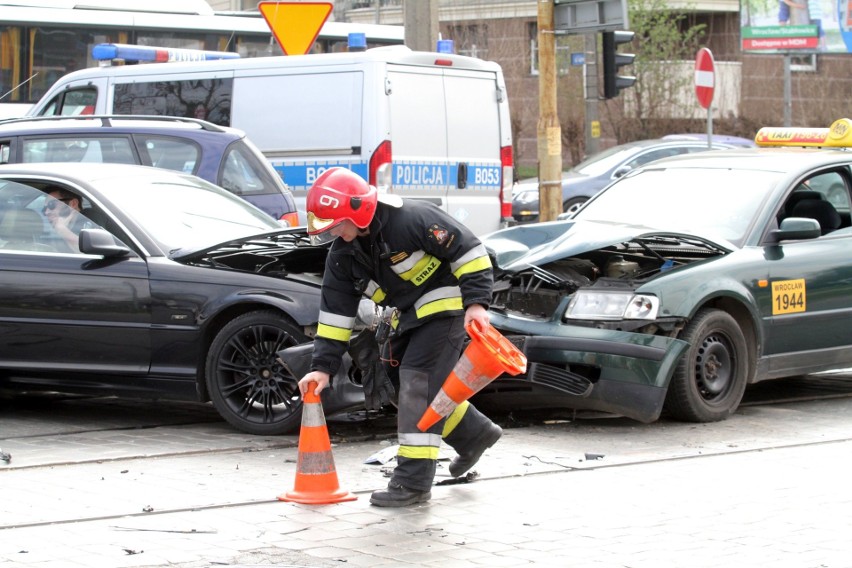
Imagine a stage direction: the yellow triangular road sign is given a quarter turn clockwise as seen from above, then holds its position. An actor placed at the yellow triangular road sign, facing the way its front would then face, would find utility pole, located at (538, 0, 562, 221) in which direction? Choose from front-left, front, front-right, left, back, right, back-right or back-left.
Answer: back-left

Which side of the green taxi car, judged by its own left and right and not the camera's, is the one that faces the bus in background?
right

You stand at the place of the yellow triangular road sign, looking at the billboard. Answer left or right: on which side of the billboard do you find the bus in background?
left

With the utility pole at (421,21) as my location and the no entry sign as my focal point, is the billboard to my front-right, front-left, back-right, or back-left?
front-left

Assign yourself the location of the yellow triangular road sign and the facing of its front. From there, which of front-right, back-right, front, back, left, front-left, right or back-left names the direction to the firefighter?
front

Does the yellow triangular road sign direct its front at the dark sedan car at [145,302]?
yes

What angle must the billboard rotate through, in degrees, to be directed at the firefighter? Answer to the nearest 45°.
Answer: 0° — it already faces them

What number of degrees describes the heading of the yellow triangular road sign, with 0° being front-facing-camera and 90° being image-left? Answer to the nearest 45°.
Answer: approximately 0°

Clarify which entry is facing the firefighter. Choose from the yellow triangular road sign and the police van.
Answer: the yellow triangular road sign

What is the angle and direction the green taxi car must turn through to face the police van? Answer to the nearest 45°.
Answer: approximately 90° to its right

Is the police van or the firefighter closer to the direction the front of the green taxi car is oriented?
the firefighter

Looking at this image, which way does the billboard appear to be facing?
toward the camera

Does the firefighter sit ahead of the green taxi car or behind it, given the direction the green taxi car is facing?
ahead

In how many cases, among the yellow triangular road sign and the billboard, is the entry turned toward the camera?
2

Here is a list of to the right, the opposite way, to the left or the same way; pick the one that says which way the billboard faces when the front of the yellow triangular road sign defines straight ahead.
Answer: the same way

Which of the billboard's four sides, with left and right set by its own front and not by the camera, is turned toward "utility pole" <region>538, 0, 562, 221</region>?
front

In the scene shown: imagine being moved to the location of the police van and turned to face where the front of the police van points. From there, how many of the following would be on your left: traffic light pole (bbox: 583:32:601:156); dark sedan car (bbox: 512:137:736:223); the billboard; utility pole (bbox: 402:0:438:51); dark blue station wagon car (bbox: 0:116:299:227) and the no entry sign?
1

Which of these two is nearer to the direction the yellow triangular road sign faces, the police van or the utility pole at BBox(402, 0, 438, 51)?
the police van

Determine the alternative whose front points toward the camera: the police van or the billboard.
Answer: the billboard

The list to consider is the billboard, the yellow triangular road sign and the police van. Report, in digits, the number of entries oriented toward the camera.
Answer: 2
